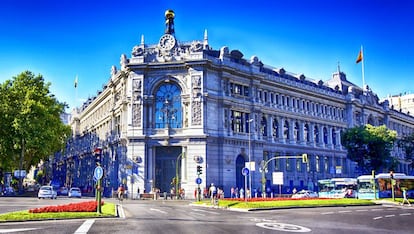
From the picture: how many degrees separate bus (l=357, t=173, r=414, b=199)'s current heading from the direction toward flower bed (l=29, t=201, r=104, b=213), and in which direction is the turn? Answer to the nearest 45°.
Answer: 0° — it already faces it

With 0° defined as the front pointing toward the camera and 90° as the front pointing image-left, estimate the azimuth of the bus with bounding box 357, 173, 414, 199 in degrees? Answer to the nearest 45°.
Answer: approximately 45°
